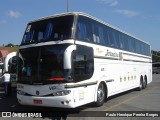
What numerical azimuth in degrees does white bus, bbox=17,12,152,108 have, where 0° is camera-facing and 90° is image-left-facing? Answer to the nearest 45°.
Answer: approximately 45°
